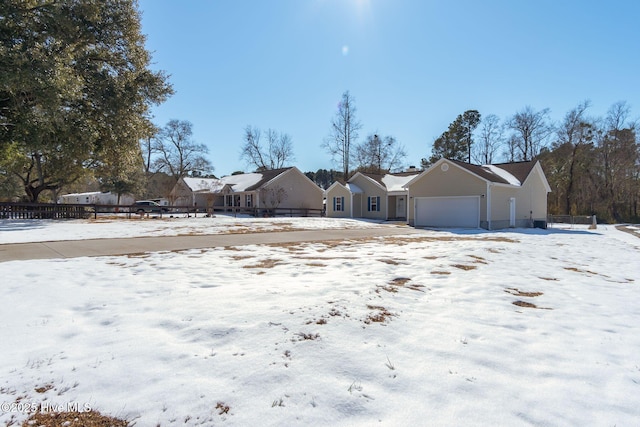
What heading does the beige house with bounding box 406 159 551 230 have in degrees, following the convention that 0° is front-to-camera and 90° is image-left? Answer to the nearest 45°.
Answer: approximately 45°

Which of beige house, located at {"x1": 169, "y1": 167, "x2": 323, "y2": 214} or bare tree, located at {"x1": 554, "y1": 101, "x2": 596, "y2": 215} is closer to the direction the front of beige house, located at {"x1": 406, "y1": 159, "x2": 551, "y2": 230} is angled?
the beige house

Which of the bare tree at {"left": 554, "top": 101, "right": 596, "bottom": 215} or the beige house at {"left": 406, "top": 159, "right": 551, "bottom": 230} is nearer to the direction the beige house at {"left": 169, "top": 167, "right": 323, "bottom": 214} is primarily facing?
the beige house

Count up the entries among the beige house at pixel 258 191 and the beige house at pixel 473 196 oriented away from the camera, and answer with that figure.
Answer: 0

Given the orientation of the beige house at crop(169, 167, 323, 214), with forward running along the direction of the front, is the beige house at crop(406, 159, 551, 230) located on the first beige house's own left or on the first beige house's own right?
on the first beige house's own left

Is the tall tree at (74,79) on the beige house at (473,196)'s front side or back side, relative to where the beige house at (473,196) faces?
on the front side

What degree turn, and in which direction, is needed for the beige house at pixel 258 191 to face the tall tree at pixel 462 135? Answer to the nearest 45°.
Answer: approximately 135° to its left

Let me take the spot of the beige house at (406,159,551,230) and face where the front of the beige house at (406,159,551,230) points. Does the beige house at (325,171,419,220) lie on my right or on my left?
on my right

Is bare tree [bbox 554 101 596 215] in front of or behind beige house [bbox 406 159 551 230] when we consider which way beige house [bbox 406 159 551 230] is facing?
behind

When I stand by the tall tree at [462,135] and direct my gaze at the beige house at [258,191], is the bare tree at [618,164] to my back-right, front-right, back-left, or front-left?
back-left

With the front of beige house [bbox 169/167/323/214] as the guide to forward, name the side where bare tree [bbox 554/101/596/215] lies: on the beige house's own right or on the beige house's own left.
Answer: on the beige house's own left

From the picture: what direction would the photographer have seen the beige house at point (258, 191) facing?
facing the viewer and to the left of the viewer
